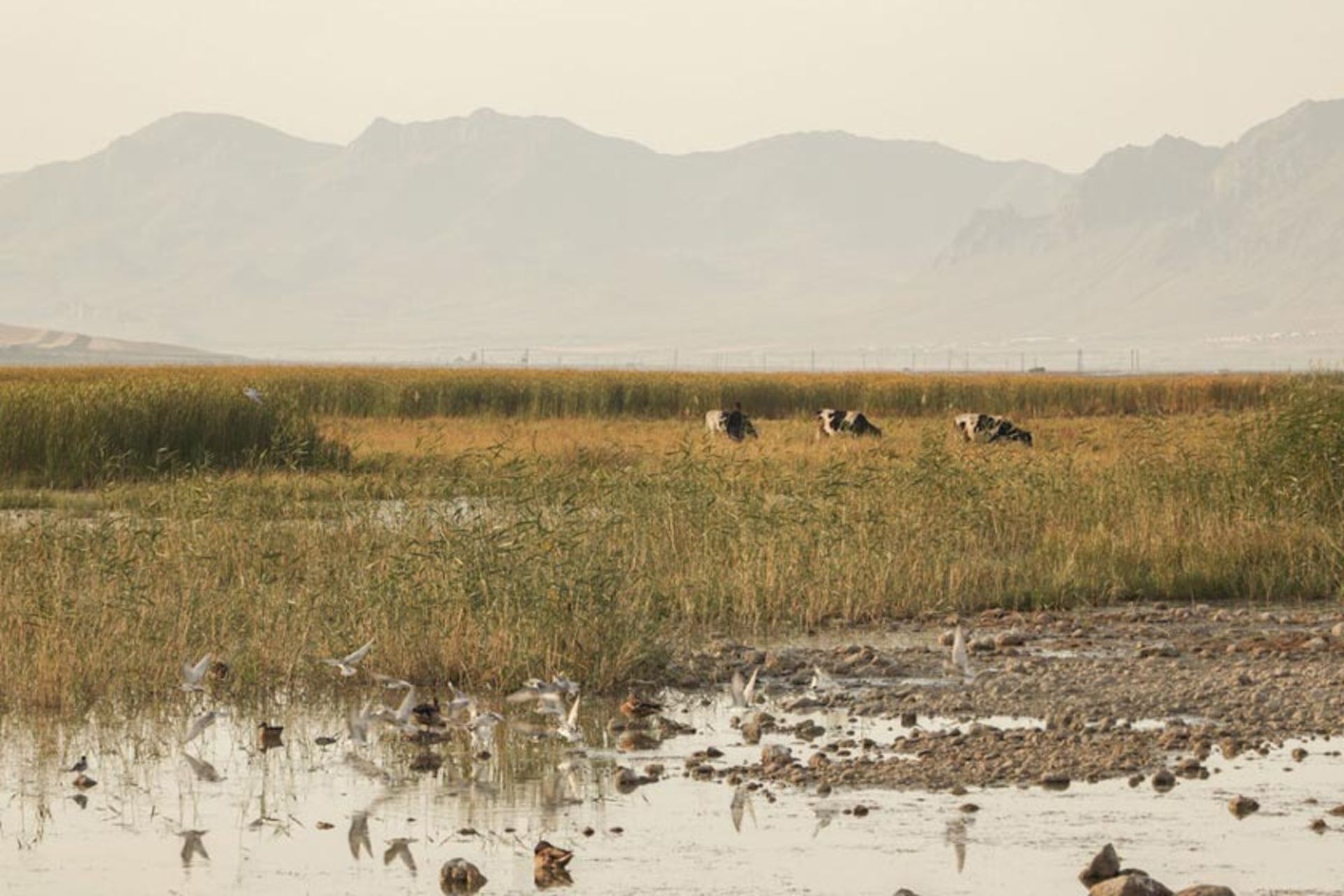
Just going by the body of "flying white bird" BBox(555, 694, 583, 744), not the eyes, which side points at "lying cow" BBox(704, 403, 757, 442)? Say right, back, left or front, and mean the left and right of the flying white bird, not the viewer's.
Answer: right

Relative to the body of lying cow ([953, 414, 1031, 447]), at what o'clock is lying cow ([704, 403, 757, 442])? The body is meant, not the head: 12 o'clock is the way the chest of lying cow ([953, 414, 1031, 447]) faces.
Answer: lying cow ([704, 403, 757, 442]) is roughly at 6 o'clock from lying cow ([953, 414, 1031, 447]).

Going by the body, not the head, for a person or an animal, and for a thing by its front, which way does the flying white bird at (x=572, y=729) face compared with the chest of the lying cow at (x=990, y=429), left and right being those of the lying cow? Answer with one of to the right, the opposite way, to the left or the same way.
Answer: the opposite way

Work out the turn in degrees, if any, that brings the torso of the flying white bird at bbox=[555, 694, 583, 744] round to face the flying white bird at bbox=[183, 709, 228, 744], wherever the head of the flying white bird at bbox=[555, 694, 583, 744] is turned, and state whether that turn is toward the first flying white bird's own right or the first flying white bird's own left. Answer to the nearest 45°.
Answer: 0° — it already faces it

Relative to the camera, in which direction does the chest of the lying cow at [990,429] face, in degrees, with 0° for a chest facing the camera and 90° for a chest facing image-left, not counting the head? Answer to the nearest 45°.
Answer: approximately 270°

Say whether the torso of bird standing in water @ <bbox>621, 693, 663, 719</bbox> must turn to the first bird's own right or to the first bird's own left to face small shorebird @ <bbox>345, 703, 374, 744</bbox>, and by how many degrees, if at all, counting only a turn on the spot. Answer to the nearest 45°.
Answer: approximately 45° to the first bird's own left

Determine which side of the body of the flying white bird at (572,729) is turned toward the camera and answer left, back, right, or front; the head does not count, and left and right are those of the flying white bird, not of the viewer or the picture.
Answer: left

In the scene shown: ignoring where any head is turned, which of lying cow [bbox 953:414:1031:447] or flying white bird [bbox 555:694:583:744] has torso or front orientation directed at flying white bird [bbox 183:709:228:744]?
flying white bird [bbox 555:694:583:744]

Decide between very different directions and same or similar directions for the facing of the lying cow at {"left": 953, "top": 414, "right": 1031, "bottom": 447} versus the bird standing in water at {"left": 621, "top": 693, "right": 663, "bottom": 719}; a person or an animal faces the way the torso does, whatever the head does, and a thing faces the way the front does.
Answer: very different directions
